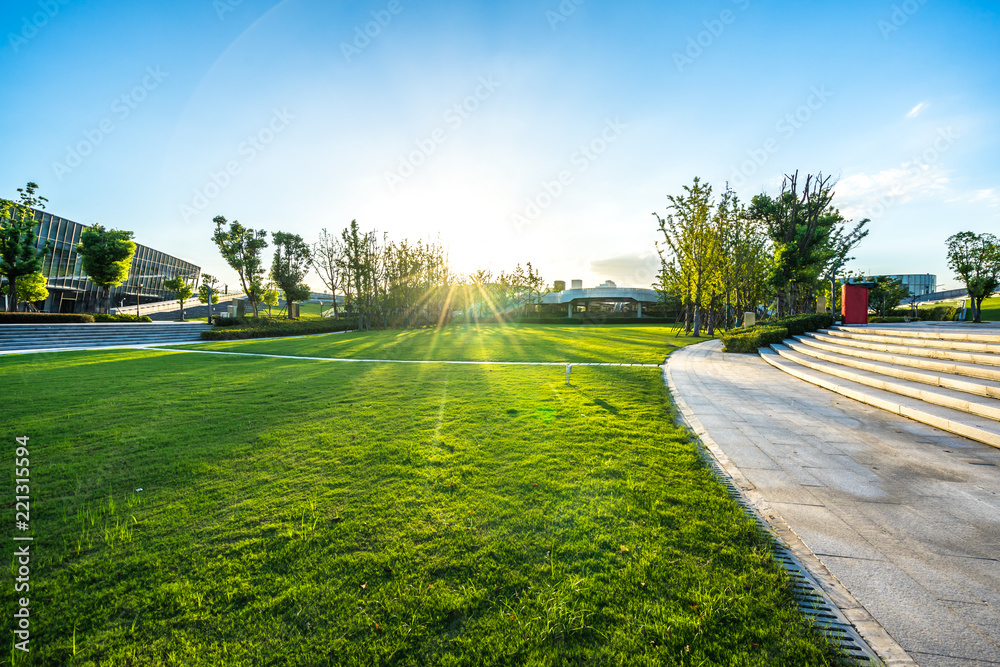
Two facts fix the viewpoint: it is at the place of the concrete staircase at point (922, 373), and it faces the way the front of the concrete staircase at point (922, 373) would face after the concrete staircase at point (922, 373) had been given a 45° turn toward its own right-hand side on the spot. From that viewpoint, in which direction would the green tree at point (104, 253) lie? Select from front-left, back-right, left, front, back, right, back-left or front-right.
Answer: front

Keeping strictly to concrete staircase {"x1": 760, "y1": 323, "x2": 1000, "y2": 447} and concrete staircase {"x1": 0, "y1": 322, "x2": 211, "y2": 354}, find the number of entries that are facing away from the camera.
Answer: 0

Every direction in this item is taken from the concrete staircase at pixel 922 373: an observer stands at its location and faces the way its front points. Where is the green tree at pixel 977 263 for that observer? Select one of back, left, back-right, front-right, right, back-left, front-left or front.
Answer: back-right

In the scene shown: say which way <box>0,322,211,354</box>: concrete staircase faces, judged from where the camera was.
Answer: facing the viewer and to the right of the viewer

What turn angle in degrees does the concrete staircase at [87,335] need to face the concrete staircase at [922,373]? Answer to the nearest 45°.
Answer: approximately 45° to its left

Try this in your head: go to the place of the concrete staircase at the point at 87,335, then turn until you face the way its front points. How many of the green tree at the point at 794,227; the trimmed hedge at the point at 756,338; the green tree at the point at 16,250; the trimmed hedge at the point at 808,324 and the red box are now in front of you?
4

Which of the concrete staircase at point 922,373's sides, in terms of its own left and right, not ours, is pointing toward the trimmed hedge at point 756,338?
right

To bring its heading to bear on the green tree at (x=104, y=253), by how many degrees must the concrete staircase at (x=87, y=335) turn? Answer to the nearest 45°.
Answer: approximately 135° to its left

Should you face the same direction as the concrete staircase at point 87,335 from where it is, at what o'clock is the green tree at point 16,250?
The green tree is roughly at 5 o'clock from the concrete staircase.

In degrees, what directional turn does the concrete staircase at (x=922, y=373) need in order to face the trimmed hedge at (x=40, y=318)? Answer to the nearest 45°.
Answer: approximately 45° to its right

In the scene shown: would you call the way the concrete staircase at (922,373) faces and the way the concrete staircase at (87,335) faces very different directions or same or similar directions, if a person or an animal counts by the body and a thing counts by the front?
very different directions

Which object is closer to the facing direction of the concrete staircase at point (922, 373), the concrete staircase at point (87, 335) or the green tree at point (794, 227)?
the concrete staircase

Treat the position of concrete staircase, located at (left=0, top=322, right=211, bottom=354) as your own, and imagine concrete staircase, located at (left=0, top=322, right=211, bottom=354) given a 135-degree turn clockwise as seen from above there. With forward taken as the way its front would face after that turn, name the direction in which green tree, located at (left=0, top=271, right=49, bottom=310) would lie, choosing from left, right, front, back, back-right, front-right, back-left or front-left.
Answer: right
